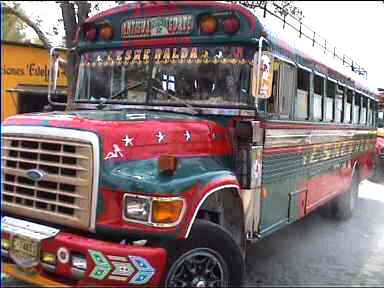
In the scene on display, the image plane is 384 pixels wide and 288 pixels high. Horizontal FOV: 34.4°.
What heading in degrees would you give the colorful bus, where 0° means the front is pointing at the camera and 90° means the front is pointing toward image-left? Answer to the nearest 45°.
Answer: approximately 45°
